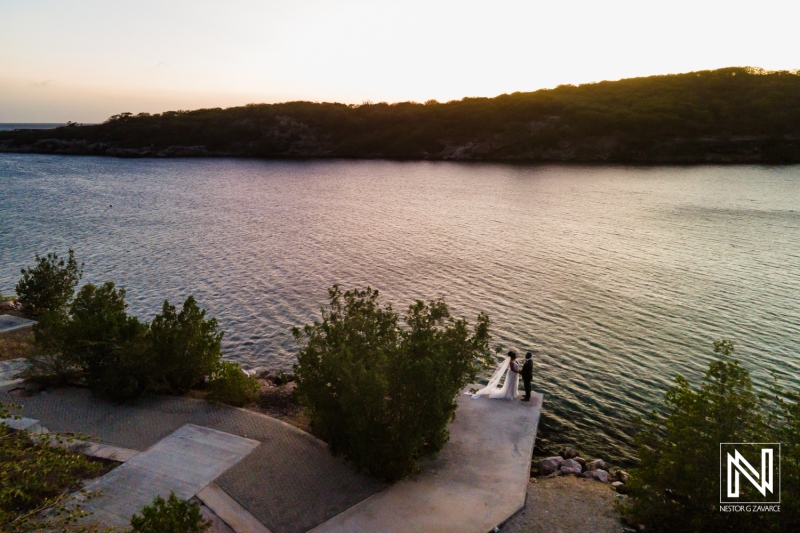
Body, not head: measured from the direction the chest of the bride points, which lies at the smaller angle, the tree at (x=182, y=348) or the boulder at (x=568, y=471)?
the boulder

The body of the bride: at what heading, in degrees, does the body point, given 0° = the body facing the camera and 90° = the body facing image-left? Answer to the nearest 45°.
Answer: approximately 270°

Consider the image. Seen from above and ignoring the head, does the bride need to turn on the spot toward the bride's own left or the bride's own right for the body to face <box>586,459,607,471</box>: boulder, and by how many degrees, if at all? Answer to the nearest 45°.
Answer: approximately 45° to the bride's own right

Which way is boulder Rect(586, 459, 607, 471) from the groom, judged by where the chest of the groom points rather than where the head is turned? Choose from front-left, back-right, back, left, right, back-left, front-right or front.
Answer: back-left

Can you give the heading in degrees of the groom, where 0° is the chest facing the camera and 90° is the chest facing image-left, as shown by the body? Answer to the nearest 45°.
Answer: approximately 90°

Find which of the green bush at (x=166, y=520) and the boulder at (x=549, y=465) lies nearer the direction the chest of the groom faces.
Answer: the green bush

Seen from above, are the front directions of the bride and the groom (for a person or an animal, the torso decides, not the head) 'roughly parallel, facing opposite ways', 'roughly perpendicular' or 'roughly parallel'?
roughly parallel, facing opposite ways

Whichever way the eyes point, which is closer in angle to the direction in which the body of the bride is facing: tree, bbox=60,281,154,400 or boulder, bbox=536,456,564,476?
the boulder

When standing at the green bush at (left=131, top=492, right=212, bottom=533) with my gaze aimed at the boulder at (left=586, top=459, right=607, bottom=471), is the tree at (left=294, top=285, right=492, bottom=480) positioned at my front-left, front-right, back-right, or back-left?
front-left

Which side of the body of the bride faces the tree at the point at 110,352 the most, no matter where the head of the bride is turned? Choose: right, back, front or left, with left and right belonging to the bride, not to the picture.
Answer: back

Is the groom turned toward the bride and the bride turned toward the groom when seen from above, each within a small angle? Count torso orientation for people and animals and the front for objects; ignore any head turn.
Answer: yes
